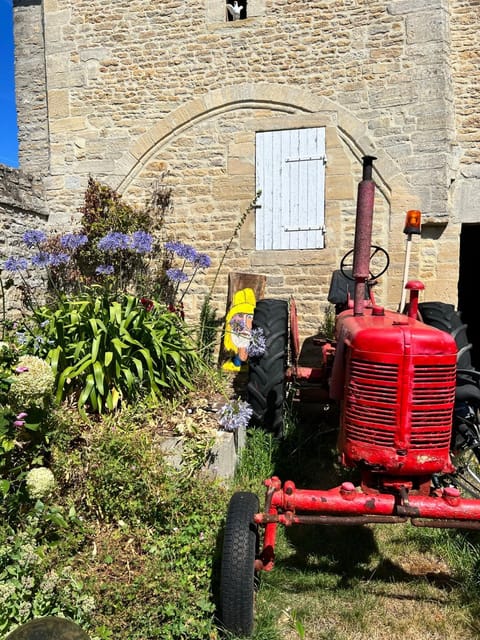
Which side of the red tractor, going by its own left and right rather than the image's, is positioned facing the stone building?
back

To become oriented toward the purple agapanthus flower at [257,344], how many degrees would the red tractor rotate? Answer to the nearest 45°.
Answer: approximately 135° to its right

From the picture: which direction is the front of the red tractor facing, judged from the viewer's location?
facing the viewer
